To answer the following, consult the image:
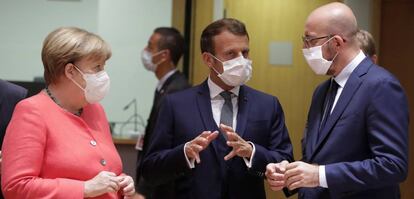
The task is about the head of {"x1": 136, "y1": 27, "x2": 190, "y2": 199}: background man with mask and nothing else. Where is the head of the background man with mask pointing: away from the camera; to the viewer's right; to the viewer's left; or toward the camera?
to the viewer's left

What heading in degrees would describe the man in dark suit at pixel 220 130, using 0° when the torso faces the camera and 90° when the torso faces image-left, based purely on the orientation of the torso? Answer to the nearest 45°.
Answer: approximately 0°

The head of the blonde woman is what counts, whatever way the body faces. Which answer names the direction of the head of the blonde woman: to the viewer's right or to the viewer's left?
to the viewer's right

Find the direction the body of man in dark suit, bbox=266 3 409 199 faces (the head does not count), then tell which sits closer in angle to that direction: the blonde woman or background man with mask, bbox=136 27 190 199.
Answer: the blonde woman

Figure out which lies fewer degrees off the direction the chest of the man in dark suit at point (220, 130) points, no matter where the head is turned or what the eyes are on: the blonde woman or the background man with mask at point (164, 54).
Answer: the blonde woman

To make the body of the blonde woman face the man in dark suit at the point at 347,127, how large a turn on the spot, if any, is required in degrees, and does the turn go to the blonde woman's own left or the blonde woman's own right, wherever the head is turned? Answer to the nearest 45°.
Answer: approximately 45° to the blonde woman's own left

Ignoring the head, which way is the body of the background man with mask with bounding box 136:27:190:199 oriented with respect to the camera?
to the viewer's left

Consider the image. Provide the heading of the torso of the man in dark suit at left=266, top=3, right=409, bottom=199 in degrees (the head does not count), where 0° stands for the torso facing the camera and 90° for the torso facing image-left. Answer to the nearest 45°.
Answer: approximately 45°
